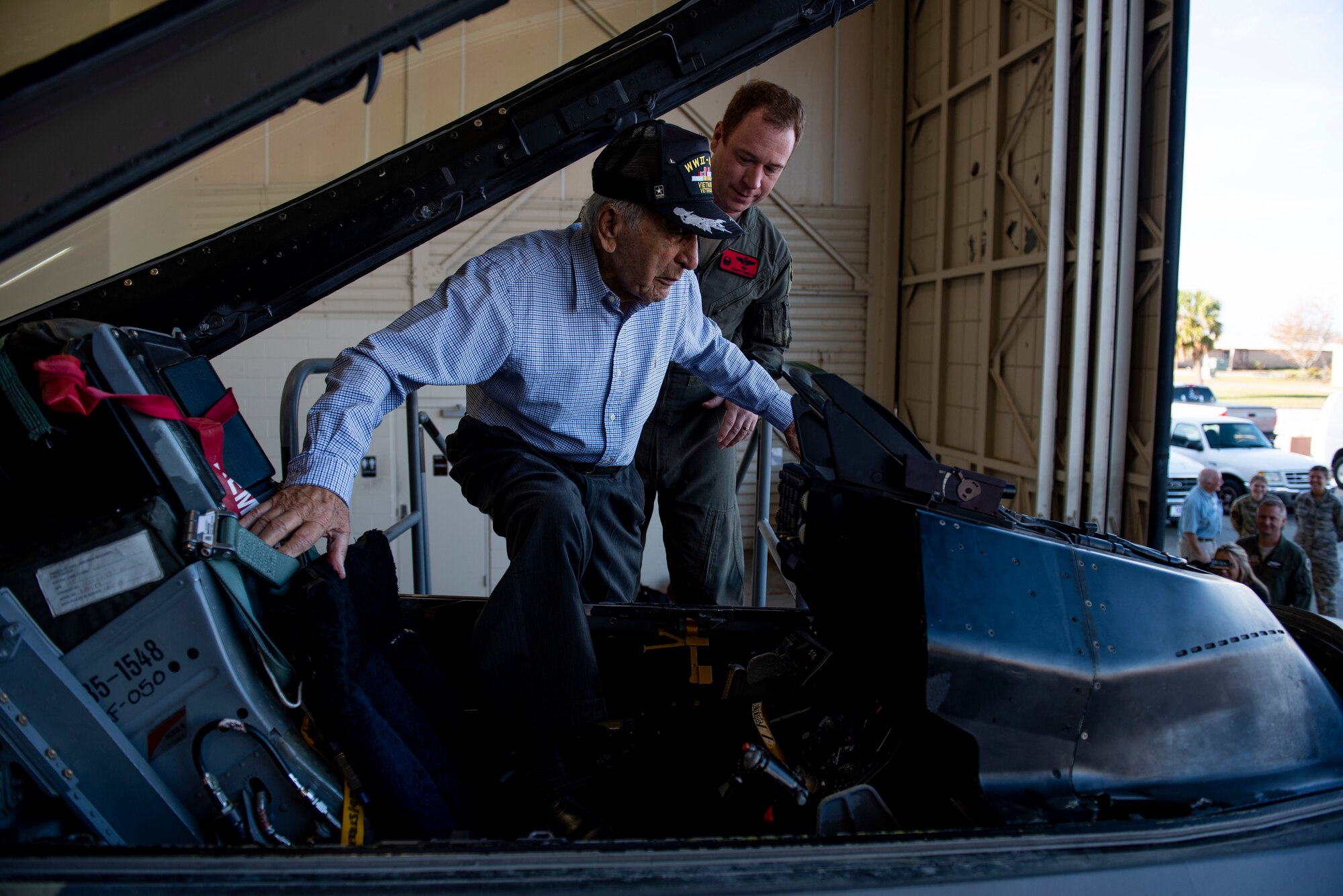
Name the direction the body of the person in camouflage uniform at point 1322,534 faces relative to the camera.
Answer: toward the camera

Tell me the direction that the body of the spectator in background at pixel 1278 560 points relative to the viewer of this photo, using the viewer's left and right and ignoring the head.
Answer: facing the viewer and to the left of the viewer

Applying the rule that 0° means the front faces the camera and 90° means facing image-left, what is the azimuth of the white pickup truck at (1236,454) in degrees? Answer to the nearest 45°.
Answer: approximately 315°

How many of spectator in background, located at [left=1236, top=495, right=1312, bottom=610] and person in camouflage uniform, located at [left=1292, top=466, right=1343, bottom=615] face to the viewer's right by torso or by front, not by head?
0

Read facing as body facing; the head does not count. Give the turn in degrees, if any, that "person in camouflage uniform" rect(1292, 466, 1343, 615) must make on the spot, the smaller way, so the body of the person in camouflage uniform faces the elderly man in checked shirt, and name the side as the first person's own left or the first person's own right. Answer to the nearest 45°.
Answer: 0° — they already face them

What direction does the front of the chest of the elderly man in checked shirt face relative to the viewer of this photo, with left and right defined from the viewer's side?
facing the viewer and to the right of the viewer

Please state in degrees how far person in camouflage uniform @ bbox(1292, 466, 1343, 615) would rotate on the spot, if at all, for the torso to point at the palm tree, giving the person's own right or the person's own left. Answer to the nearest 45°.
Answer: approximately 180°

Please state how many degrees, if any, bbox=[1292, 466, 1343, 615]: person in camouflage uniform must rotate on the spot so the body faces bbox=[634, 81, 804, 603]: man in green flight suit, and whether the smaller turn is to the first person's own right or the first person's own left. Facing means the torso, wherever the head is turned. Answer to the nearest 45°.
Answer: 0° — they already face them

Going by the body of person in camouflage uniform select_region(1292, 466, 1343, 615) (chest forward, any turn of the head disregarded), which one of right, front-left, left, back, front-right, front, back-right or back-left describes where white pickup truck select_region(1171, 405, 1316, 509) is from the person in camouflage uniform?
back
